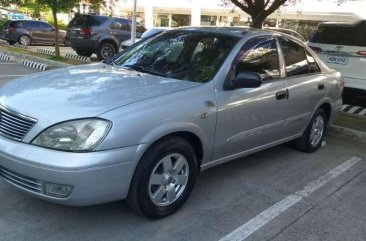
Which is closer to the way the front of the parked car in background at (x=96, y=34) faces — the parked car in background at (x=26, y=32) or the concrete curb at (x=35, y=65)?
the parked car in background

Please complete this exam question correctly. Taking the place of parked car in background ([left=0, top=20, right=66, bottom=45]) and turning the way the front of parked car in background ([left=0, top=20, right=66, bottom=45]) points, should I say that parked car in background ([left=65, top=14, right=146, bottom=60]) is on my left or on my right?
on my right

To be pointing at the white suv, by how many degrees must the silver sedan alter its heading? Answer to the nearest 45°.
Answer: approximately 180°

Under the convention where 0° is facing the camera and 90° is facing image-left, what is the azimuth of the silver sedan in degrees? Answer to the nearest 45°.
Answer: approximately 45°
